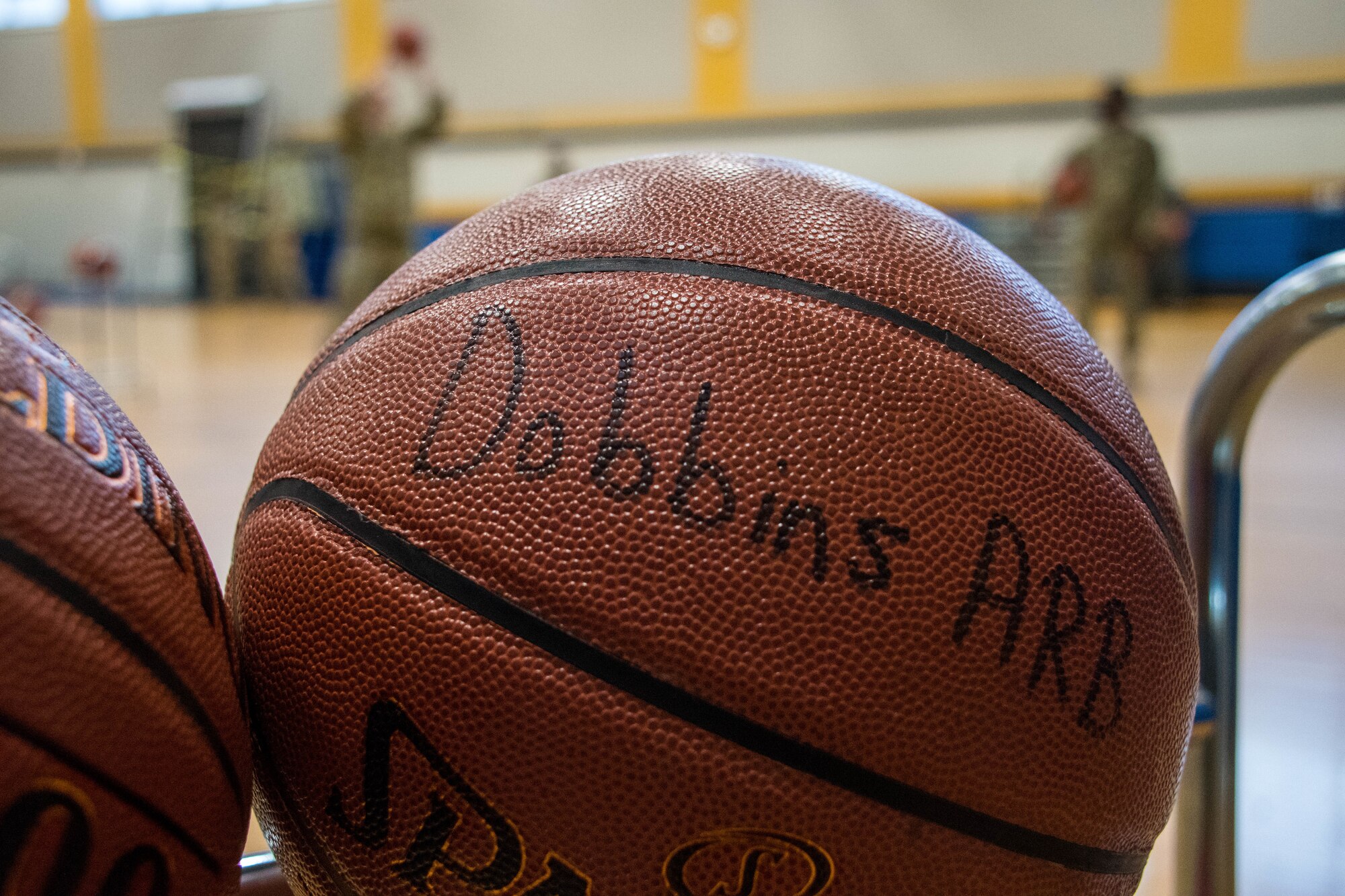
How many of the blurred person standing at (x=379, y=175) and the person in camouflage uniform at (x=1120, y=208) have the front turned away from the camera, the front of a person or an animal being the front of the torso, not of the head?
1

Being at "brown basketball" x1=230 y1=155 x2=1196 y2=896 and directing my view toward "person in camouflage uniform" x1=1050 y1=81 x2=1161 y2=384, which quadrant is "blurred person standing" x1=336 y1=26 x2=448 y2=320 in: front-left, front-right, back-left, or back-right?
front-left
